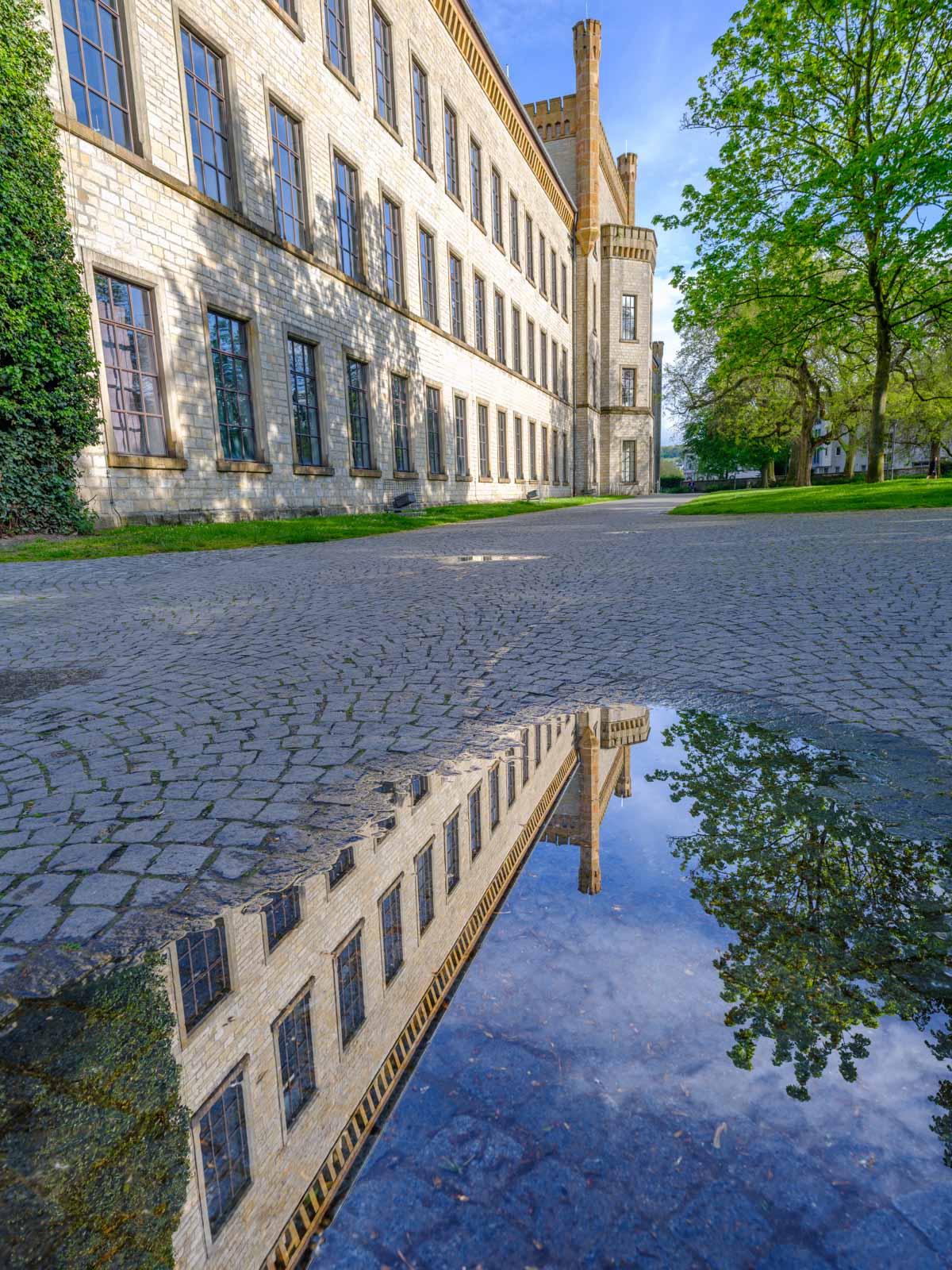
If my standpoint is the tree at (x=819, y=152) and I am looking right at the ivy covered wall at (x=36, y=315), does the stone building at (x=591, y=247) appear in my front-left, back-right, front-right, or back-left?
back-right

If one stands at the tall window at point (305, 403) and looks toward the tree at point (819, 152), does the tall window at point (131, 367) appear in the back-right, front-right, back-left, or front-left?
back-right

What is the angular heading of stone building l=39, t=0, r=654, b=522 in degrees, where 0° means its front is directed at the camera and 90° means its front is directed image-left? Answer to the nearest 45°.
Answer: approximately 315°
